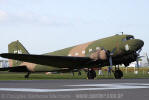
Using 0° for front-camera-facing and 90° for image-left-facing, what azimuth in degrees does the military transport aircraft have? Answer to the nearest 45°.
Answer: approximately 315°
